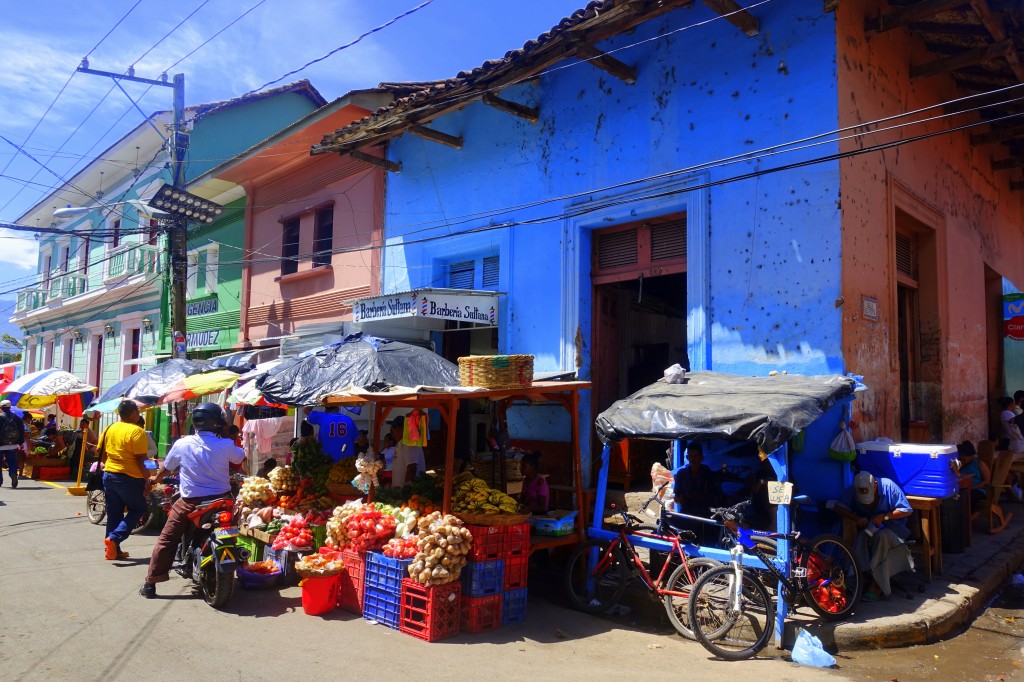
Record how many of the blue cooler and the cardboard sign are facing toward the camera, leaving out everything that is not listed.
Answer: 2

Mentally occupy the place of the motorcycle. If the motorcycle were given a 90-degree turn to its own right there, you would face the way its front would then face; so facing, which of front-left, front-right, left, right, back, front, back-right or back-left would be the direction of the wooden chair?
front-right

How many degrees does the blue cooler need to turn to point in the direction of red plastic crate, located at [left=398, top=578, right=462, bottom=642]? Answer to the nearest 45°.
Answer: approximately 45° to its right

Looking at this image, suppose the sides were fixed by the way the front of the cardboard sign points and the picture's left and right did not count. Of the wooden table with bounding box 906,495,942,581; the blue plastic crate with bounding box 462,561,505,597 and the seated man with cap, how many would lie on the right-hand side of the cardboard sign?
1

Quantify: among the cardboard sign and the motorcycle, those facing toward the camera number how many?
1

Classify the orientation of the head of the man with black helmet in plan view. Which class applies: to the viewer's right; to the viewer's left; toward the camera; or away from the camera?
away from the camera

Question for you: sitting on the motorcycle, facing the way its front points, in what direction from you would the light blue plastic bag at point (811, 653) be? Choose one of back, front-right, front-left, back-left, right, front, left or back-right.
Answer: back

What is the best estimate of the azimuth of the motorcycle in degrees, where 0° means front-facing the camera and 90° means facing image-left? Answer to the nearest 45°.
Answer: approximately 135°

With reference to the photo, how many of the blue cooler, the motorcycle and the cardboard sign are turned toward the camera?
2

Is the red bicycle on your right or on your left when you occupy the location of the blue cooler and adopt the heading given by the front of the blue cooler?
on your right

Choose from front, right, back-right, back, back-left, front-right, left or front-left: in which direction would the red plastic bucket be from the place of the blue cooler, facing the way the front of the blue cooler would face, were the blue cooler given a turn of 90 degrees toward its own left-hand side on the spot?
back-right
